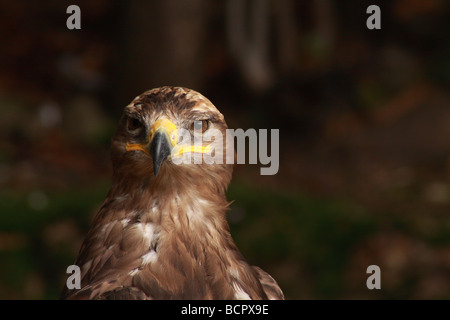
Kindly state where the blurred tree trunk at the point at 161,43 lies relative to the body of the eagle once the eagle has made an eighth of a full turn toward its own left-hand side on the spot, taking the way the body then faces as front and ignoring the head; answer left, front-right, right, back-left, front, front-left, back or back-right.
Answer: back-left

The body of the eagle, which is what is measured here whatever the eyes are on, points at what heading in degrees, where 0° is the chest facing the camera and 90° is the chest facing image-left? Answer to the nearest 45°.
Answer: approximately 0°
